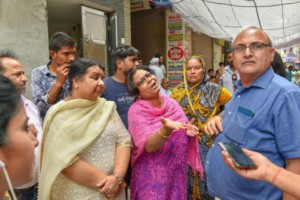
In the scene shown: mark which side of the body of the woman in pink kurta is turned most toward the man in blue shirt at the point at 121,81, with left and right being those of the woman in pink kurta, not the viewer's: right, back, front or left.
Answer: back

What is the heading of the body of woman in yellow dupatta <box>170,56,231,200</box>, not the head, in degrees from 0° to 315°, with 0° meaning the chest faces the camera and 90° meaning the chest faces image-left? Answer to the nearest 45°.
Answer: approximately 0°

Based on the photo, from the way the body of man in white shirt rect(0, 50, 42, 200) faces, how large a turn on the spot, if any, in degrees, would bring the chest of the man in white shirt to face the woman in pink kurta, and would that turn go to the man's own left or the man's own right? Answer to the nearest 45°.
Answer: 0° — they already face them

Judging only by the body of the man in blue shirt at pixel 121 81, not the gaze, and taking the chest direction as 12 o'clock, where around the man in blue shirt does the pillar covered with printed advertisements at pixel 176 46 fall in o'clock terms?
The pillar covered with printed advertisements is roughly at 8 o'clock from the man in blue shirt.

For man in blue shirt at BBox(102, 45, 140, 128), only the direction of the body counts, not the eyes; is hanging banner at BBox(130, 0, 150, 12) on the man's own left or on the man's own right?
on the man's own left

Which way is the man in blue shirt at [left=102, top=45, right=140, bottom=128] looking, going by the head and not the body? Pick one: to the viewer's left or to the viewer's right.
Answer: to the viewer's right

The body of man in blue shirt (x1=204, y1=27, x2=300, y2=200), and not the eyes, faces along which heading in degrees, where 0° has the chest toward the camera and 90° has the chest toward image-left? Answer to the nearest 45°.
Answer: approximately 45°

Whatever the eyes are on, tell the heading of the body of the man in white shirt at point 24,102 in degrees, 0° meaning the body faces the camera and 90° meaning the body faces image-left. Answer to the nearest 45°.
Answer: approximately 270°

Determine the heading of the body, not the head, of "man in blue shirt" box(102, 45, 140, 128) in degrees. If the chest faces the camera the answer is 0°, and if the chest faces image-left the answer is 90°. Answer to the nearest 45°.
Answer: approximately 315°

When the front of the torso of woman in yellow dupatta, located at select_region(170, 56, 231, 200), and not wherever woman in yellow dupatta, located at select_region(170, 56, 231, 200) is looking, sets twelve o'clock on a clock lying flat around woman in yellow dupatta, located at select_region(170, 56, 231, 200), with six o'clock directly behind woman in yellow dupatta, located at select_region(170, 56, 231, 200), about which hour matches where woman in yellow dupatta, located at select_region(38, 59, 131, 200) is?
woman in yellow dupatta, located at select_region(38, 59, 131, 200) is roughly at 1 o'clock from woman in yellow dupatta, located at select_region(170, 56, 231, 200).

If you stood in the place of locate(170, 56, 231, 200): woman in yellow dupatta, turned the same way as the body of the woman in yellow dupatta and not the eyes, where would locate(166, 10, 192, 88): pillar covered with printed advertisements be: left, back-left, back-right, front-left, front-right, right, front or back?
back

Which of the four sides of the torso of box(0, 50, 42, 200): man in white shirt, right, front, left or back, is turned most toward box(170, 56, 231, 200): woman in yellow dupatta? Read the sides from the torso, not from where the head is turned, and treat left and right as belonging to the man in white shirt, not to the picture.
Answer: front

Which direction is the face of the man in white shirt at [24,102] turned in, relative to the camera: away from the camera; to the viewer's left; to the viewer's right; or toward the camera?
to the viewer's right

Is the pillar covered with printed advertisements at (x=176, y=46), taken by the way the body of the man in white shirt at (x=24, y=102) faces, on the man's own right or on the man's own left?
on the man's own left

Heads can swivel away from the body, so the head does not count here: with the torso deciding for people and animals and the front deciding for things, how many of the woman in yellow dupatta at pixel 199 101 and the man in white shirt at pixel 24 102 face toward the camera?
1

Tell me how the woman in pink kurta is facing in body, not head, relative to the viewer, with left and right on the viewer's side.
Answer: facing the viewer and to the right of the viewer
